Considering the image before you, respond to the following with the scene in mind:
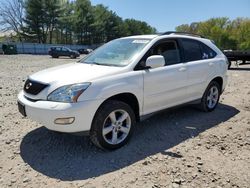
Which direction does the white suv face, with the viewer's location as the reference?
facing the viewer and to the left of the viewer

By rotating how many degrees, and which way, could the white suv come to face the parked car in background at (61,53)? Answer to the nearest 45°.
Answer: approximately 135° to its right
